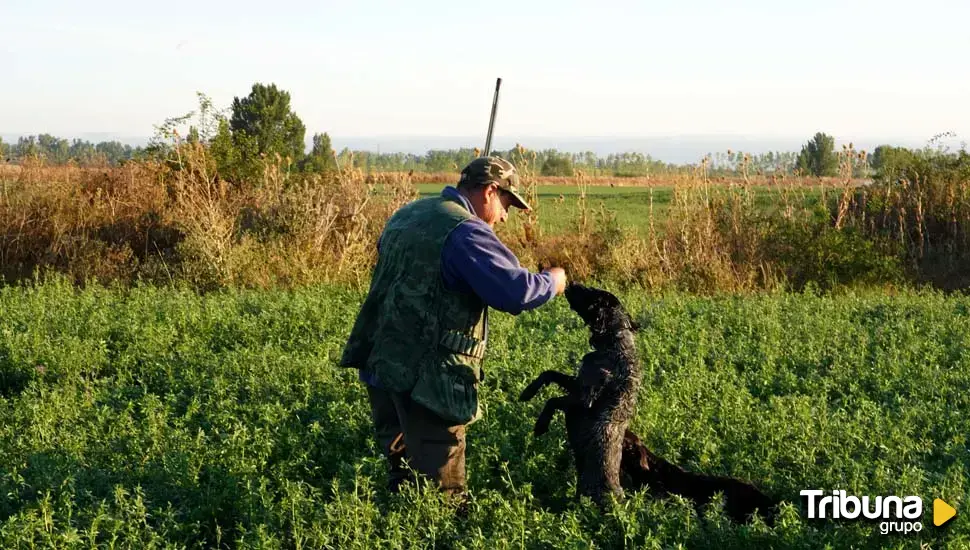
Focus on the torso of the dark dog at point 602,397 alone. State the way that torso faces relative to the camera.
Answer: to the viewer's left

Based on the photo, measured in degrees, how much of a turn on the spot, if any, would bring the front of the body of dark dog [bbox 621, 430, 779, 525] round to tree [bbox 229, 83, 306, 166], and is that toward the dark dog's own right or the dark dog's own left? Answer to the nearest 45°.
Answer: approximately 45° to the dark dog's own right

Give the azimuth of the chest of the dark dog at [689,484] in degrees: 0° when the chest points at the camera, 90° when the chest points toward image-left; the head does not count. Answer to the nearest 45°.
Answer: approximately 90°

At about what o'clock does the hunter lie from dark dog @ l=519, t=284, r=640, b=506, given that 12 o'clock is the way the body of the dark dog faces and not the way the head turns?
The hunter is roughly at 11 o'clock from the dark dog.

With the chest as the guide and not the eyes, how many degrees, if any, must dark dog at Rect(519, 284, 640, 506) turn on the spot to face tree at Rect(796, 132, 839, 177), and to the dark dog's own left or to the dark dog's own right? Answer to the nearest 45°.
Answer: approximately 90° to the dark dog's own right

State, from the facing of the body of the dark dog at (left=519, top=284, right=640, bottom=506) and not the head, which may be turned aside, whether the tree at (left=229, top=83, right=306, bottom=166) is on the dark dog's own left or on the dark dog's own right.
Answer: on the dark dog's own right

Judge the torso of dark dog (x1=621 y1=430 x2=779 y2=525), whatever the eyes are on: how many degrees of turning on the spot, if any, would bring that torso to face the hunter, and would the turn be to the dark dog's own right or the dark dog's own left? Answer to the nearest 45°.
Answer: approximately 45° to the dark dog's own left
